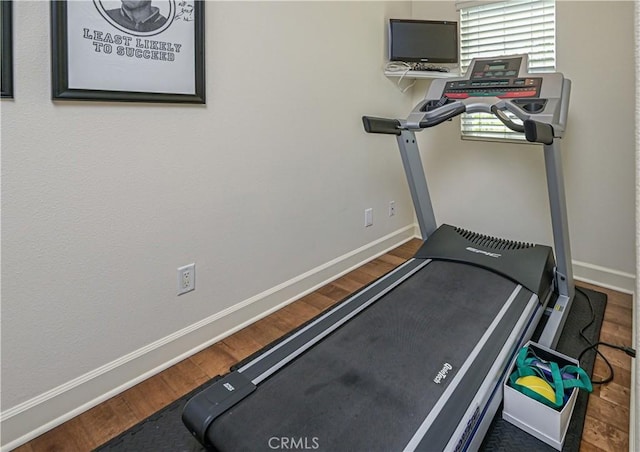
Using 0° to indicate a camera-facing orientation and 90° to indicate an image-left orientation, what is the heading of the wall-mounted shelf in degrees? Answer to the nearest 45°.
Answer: approximately 0°

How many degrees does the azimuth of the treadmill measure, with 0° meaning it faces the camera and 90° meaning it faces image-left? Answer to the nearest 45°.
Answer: approximately 225°

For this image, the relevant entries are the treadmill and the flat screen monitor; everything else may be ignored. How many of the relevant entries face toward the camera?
1

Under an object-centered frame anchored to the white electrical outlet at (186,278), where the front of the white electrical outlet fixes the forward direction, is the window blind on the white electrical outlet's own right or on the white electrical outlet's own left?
on the white electrical outlet's own left

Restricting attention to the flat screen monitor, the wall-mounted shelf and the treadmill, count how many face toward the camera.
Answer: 2

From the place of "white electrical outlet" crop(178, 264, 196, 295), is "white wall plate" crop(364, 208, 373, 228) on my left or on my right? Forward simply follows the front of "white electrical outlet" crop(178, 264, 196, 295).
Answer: on my left

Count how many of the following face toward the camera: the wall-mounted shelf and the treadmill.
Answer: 1

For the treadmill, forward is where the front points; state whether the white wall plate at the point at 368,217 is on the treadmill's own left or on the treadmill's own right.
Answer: on the treadmill's own left

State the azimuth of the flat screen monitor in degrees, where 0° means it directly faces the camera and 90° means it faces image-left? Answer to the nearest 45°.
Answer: approximately 0°
